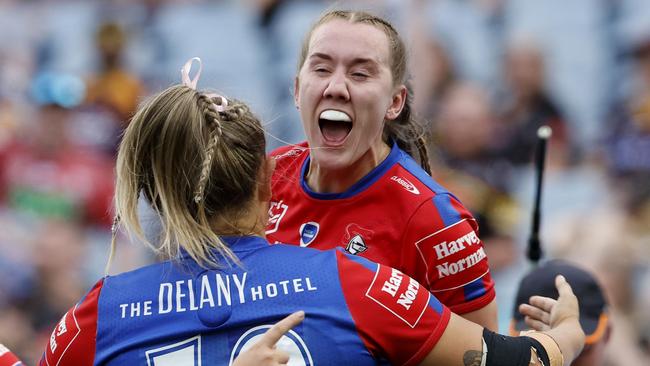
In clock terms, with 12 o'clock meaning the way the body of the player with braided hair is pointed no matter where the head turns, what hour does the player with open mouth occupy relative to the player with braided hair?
The player with open mouth is roughly at 1 o'clock from the player with braided hair.

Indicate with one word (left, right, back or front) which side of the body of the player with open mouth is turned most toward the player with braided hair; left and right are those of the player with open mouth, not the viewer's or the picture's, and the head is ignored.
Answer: front

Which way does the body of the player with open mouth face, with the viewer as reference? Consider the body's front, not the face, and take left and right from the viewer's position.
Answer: facing the viewer and to the left of the viewer

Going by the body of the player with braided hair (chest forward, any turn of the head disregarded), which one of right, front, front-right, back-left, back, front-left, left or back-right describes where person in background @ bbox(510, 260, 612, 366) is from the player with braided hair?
front-right

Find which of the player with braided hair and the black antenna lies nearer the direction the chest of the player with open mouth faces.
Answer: the player with braided hair

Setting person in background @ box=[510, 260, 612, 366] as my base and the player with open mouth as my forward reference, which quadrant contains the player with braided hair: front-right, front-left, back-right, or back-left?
front-left

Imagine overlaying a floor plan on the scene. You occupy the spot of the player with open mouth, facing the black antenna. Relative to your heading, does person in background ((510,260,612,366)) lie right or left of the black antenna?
right

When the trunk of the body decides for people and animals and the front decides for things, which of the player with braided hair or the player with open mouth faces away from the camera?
the player with braided hair

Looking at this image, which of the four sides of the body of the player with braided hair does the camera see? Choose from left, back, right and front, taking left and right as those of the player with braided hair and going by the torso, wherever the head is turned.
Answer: back

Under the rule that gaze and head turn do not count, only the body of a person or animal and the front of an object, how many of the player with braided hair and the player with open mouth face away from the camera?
1

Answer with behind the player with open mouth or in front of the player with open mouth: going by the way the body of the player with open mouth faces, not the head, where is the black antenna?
behind
